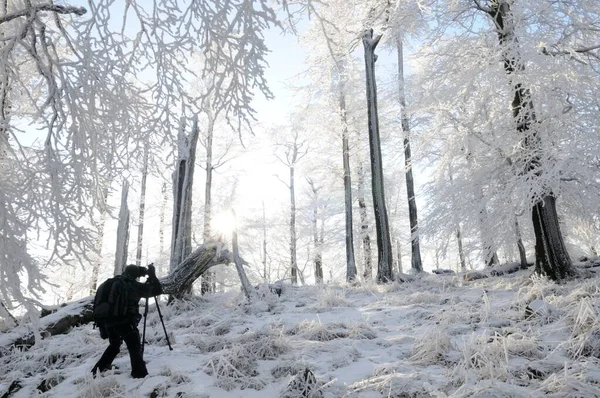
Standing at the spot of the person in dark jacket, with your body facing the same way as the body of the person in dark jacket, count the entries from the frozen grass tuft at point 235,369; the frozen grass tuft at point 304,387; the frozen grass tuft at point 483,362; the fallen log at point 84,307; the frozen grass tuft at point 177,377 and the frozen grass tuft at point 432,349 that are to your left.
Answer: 1

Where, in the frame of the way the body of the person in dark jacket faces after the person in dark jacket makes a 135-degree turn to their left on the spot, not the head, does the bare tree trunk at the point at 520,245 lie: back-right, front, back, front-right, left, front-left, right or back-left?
back-right

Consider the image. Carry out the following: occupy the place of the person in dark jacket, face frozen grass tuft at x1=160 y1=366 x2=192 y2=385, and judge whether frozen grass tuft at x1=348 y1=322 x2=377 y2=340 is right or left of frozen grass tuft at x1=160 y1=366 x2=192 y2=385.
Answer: left

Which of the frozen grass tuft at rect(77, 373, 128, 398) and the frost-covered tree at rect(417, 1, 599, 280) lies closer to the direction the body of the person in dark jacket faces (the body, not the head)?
the frost-covered tree

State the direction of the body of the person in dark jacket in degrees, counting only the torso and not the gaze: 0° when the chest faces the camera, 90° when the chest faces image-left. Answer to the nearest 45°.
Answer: approximately 270°

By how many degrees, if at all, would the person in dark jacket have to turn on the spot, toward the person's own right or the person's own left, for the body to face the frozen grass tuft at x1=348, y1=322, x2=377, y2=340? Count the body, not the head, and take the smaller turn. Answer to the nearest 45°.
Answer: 0° — they already face it

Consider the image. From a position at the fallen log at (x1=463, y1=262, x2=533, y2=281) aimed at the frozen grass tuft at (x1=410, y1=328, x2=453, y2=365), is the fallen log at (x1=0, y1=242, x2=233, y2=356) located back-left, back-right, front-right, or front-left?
front-right

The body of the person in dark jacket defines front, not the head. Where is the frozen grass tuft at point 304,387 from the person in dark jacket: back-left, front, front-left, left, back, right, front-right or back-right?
front-right

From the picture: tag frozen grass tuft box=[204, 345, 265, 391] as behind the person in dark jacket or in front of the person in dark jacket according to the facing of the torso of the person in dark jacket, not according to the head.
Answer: in front

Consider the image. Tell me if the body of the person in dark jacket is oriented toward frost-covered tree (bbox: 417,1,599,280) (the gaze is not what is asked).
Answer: yes
